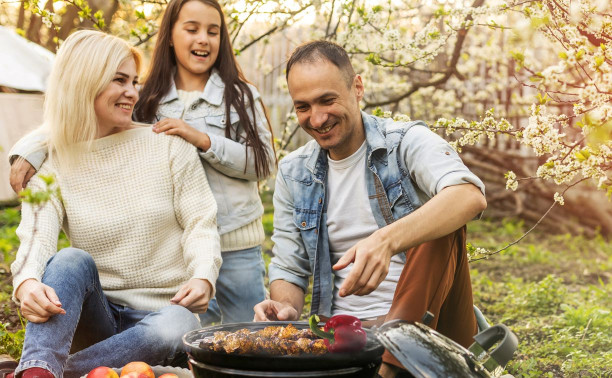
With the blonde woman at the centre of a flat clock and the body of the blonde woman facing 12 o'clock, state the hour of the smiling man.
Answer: The smiling man is roughly at 10 o'clock from the blonde woman.

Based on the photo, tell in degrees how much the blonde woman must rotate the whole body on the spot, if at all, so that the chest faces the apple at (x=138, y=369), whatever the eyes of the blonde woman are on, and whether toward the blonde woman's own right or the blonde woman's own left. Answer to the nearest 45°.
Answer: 0° — they already face it

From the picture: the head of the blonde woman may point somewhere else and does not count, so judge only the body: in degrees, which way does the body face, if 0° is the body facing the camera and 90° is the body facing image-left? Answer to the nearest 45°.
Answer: approximately 0°

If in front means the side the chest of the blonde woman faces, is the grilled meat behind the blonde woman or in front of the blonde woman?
in front

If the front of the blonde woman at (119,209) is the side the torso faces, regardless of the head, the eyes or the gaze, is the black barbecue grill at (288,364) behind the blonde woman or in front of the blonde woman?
in front

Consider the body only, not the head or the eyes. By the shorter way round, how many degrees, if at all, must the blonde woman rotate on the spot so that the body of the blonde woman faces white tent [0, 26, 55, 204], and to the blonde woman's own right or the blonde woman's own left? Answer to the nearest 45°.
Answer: approximately 180°

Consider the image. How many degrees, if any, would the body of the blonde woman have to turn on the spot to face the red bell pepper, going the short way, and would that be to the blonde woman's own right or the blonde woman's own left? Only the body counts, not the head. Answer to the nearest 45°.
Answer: approximately 45° to the blonde woman's own left

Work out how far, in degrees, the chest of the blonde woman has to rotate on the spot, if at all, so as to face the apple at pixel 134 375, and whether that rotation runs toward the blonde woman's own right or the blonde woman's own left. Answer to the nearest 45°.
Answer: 0° — they already face it

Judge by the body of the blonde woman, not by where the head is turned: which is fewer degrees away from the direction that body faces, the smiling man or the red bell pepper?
the red bell pepper

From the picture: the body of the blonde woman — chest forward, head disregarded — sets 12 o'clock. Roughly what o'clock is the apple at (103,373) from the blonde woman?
The apple is roughly at 12 o'clock from the blonde woman.

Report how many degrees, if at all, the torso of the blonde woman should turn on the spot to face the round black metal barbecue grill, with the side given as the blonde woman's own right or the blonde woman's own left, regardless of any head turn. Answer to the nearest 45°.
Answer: approximately 45° to the blonde woman's own left
